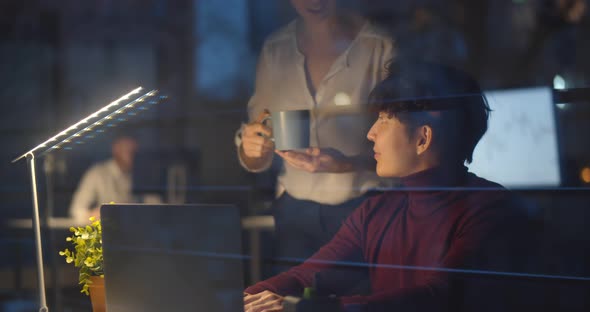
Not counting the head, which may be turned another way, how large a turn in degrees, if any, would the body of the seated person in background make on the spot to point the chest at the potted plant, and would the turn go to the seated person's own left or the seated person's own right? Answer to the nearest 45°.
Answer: approximately 45° to the seated person's own right

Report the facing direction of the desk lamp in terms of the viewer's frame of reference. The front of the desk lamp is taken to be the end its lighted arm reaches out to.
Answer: facing to the right of the viewer

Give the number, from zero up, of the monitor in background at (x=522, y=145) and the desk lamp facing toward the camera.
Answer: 1

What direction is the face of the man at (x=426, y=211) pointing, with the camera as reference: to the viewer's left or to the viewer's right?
to the viewer's left

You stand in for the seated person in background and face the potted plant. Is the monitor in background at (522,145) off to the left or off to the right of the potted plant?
left

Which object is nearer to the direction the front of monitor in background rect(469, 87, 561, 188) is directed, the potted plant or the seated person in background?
the potted plant

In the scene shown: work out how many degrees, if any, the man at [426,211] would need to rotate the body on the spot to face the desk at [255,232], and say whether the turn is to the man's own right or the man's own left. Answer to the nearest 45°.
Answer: approximately 90° to the man's own right

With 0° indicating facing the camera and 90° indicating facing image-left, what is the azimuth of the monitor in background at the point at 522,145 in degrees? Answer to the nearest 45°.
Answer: approximately 0°

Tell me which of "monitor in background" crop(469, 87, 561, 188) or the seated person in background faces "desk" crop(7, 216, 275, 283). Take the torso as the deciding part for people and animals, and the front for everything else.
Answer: the seated person in background

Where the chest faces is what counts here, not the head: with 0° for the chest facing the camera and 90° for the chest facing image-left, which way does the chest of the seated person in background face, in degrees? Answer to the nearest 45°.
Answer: approximately 315°
